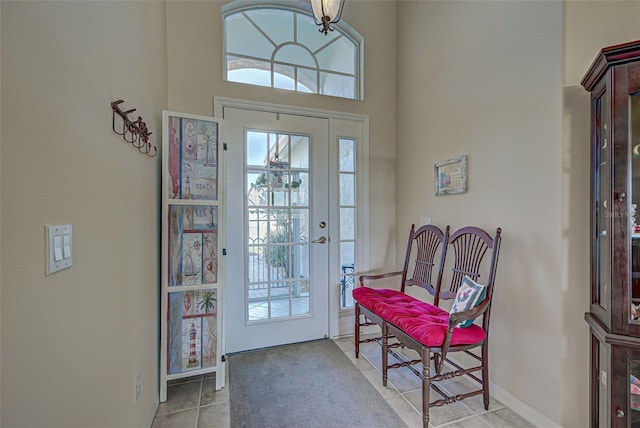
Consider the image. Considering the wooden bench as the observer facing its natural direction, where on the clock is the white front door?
The white front door is roughly at 2 o'clock from the wooden bench.

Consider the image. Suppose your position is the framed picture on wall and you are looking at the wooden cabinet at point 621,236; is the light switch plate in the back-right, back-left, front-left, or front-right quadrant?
front-right

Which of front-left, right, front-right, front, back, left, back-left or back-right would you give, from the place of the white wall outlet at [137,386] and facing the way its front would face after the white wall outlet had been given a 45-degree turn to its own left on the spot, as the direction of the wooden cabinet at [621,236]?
front-right

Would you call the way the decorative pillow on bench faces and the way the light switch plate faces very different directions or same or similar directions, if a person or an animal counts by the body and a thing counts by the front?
very different directions

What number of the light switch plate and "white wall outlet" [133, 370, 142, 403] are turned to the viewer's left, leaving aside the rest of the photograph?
0

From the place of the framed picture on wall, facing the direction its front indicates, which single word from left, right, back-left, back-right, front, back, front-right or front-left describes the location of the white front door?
front-right

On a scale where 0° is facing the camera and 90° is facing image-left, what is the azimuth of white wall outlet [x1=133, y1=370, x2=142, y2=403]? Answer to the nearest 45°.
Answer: approximately 315°

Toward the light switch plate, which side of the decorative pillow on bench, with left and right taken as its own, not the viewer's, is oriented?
front

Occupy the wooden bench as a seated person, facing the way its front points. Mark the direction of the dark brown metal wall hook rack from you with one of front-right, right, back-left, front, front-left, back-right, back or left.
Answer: front

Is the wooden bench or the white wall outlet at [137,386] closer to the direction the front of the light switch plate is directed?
the wooden bench

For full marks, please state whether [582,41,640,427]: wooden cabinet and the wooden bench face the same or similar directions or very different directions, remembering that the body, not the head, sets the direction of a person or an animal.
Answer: same or similar directions

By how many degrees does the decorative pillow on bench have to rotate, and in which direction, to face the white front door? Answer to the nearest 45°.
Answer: approximately 45° to its right

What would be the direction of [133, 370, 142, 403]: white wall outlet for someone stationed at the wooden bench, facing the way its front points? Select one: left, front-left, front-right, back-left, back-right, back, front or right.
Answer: front

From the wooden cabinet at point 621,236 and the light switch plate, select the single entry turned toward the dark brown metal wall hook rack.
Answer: the wooden cabinet

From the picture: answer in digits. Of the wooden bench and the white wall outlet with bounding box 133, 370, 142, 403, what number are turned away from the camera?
0

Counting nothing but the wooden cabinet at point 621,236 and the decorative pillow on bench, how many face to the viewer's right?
0

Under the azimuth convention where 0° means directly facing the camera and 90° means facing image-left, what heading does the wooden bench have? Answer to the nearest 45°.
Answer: approximately 45°
